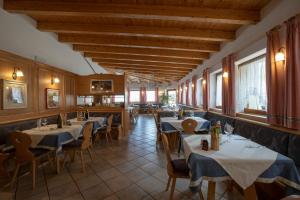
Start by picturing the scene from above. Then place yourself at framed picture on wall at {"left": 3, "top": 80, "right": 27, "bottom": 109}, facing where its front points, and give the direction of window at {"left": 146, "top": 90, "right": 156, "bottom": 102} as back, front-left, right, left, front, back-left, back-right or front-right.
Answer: left

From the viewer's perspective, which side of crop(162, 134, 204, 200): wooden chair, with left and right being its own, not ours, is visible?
right

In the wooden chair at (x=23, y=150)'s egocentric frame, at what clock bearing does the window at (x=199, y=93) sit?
The window is roughly at 1 o'clock from the wooden chair.

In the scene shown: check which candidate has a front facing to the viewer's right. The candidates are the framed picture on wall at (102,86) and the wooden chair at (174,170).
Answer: the wooden chair

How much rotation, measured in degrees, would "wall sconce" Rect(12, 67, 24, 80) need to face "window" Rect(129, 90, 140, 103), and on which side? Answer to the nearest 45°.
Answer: approximately 90° to its left

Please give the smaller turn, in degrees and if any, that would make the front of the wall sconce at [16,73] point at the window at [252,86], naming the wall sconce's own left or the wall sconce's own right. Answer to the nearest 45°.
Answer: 0° — it already faces it

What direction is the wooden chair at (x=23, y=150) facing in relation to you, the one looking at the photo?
facing away from the viewer and to the right of the viewer

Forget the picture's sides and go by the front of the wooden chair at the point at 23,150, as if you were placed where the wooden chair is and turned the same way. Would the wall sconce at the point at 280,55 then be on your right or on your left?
on your right

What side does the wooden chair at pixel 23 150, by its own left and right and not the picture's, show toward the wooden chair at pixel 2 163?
back

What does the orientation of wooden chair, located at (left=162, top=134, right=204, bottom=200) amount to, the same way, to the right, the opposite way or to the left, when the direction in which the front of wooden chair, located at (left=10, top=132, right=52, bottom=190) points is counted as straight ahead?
to the right

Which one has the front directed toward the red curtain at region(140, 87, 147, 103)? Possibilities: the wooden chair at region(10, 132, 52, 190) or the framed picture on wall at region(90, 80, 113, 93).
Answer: the wooden chair

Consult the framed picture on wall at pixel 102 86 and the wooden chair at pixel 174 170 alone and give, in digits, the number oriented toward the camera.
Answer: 1

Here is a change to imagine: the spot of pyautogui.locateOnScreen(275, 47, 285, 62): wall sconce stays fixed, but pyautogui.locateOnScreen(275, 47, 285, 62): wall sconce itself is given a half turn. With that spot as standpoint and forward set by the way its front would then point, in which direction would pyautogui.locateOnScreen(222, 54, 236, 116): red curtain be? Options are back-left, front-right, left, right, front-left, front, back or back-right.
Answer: left

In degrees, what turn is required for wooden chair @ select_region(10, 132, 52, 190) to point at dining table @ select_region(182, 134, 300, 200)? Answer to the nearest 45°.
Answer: approximately 90° to its right

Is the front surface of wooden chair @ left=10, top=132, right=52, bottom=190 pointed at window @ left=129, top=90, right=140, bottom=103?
yes

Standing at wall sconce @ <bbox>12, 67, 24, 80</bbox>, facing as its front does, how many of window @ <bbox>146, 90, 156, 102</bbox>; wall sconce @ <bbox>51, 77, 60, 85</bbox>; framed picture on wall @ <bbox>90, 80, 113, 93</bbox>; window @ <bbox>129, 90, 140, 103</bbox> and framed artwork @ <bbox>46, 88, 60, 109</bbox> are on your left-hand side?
5

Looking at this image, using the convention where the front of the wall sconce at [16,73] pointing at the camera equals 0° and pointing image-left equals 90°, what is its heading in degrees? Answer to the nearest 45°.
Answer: approximately 315°

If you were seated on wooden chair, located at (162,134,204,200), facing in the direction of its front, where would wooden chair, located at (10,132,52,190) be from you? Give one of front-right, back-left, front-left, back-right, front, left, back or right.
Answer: back

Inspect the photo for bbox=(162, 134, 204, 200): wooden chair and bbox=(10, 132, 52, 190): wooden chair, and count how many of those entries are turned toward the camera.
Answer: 0
